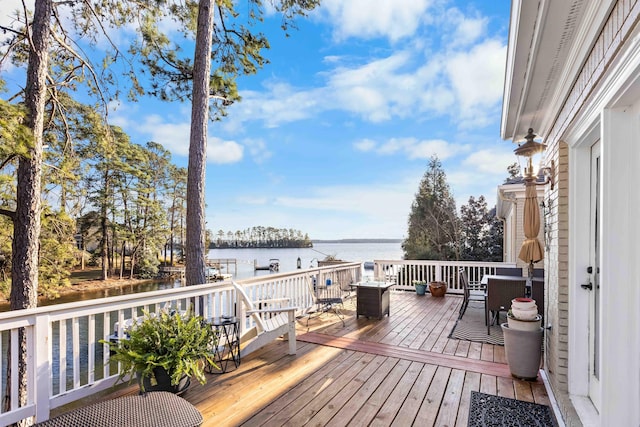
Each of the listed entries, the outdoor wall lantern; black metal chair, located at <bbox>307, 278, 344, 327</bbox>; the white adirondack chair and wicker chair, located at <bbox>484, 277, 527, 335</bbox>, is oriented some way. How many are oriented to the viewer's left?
1

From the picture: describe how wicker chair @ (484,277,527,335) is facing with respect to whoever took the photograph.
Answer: facing away from the viewer

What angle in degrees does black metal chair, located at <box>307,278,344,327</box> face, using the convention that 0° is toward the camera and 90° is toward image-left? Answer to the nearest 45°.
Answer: approximately 270°

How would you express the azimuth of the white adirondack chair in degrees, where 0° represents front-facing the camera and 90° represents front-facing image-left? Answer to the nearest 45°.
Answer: approximately 270°

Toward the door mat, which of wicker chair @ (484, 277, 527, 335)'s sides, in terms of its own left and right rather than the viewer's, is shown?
back

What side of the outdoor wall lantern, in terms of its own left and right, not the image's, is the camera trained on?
left

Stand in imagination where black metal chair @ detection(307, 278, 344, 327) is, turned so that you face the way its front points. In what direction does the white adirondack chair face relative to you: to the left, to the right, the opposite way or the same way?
the same way

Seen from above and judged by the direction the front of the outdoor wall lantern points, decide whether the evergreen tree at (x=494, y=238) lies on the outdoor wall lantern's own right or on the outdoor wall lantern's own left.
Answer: on the outdoor wall lantern's own right

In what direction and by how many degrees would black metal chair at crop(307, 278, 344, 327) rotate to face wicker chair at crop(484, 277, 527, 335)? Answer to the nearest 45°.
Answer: approximately 45° to its right

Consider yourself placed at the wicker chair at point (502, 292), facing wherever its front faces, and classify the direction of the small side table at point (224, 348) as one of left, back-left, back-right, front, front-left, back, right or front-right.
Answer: back-left

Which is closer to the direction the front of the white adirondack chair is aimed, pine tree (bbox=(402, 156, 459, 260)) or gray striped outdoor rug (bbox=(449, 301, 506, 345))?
the gray striped outdoor rug

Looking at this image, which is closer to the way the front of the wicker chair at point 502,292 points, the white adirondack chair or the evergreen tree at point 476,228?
the evergreen tree

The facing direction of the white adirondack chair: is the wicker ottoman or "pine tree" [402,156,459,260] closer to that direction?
the pine tree
